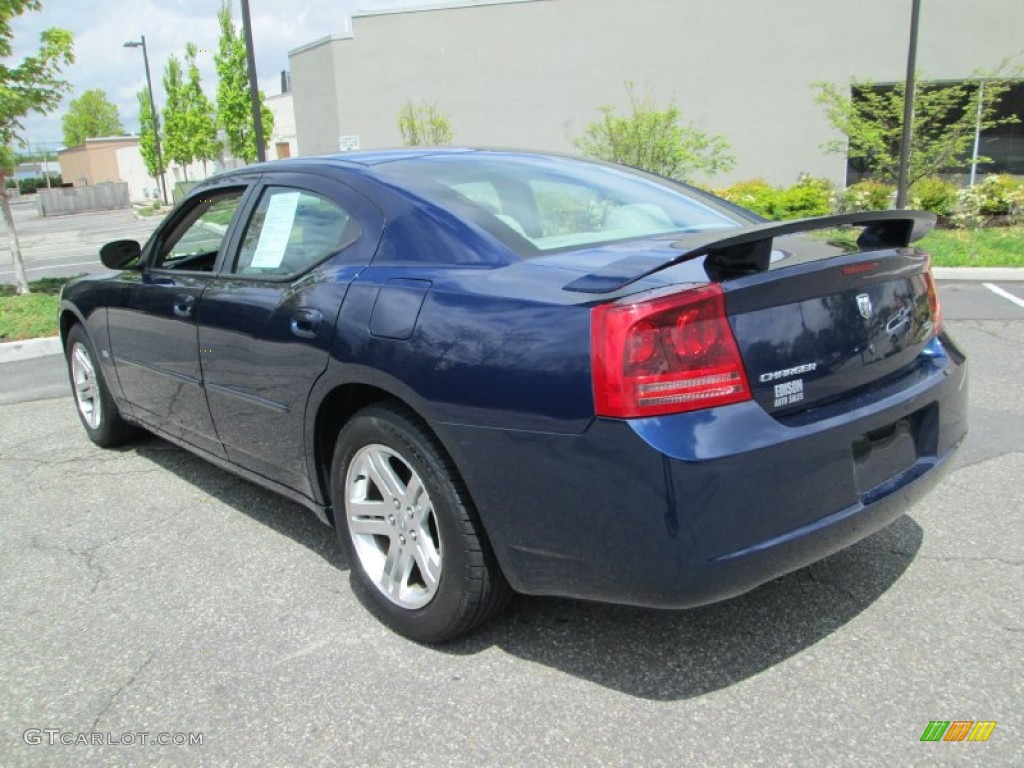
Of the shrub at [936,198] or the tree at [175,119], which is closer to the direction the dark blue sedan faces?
the tree

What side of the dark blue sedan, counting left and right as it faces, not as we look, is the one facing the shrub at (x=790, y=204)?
right

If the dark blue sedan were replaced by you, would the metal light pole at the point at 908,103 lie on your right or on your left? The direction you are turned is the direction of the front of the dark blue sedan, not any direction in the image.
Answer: on your right

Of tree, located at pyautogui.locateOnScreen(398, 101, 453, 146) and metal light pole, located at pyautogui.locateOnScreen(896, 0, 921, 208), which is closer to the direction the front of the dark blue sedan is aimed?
the tree

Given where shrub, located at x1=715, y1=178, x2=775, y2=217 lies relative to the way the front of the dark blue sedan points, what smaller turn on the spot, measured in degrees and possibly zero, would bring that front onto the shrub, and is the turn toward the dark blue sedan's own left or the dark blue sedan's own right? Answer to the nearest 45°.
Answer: approximately 45° to the dark blue sedan's own right

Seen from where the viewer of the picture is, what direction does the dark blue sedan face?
facing away from the viewer and to the left of the viewer

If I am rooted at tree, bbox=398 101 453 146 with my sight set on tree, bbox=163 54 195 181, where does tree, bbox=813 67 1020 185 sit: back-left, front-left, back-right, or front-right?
back-right

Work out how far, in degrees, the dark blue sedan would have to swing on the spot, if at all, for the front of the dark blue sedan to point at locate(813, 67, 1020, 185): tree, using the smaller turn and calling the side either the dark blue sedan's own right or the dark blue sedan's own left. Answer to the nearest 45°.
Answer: approximately 90° to the dark blue sedan's own right

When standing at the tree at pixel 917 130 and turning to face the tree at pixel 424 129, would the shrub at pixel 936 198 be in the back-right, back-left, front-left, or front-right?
back-left

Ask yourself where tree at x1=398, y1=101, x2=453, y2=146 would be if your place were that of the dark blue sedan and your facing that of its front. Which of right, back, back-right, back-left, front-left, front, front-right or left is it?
front-right

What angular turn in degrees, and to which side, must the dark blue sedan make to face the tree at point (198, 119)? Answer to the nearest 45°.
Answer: approximately 45° to its right

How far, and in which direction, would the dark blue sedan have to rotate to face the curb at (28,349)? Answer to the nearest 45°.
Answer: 0° — it already faces it

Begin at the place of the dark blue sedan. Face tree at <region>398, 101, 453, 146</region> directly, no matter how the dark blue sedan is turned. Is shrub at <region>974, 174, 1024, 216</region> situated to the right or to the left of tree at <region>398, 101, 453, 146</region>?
right

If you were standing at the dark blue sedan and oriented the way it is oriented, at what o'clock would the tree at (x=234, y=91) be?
The tree is roughly at 1 o'clock from the dark blue sedan.

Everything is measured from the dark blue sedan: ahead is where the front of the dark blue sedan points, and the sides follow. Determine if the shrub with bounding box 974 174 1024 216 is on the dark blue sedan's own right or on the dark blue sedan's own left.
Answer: on the dark blue sedan's own right

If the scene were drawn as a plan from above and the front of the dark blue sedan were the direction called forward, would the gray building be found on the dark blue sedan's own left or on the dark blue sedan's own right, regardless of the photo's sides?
on the dark blue sedan's own right
